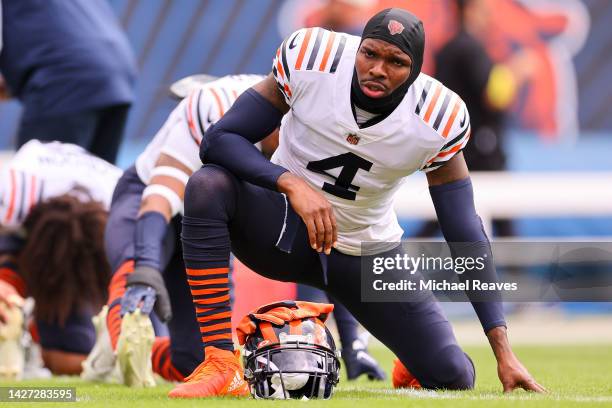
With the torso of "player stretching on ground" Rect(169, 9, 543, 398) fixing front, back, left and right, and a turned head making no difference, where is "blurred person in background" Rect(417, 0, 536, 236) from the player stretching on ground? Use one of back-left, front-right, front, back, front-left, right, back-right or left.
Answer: back

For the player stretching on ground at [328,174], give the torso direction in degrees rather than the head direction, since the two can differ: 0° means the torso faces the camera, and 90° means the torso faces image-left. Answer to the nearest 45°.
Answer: approximately 0°

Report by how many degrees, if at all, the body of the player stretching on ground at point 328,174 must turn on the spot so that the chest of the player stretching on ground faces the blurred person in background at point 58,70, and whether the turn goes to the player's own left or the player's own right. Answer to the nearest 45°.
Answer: approximately 135° to the player's own right

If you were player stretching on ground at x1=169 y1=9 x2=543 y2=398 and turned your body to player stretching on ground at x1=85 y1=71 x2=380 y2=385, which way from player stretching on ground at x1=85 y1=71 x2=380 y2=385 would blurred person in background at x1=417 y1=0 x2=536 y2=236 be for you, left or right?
right
